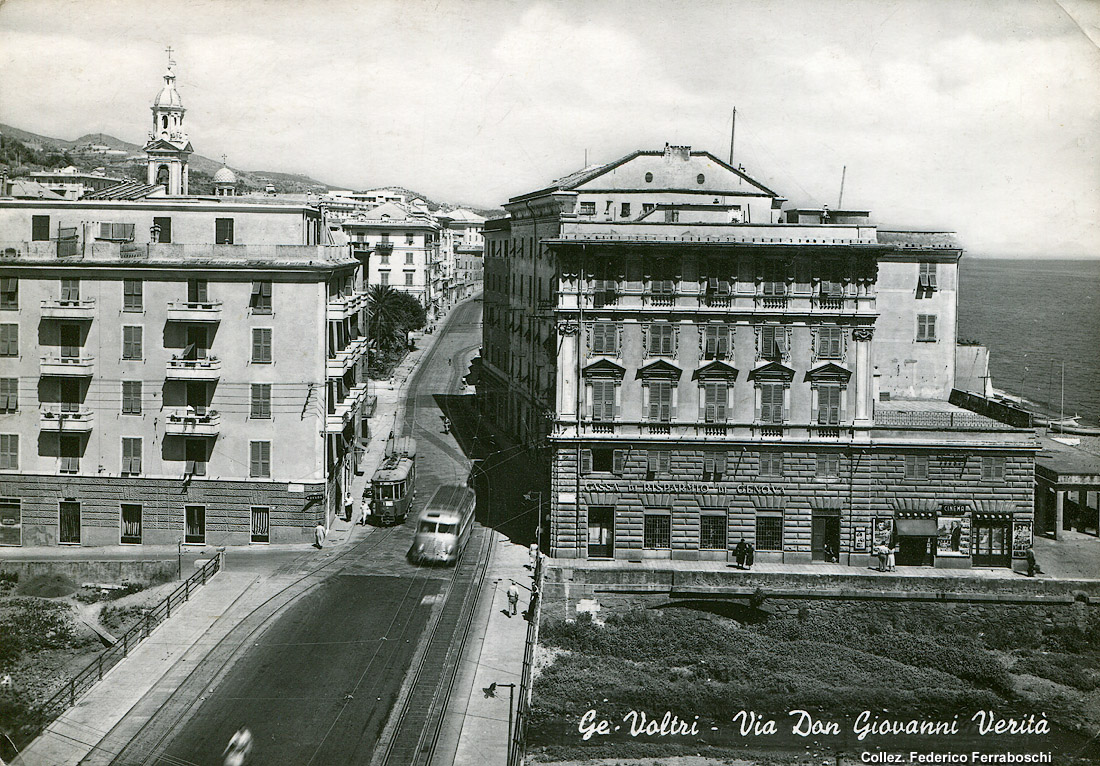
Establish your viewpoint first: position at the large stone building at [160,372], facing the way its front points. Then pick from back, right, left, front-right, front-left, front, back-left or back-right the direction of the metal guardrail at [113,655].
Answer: front

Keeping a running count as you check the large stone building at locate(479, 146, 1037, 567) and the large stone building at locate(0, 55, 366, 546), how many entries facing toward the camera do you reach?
2

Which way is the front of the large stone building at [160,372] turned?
toward the camera

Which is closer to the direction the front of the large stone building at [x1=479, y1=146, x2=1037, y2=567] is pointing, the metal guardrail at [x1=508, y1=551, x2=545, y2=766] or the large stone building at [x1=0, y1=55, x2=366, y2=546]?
the metal guardrail

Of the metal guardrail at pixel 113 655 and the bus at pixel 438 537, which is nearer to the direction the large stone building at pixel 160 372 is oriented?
the metal guardrail

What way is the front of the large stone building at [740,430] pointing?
toward the camera

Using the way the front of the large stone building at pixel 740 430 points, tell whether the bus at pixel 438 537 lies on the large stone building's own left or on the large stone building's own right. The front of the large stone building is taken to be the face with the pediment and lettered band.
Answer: on the large stone building's own right

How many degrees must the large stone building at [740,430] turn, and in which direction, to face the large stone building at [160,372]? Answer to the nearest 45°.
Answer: approximately 90° to its right

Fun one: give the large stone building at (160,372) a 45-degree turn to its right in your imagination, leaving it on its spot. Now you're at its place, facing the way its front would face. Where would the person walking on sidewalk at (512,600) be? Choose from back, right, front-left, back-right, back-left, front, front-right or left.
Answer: left

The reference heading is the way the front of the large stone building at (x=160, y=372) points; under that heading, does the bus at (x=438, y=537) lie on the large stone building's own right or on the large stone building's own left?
on the large stone building's own left

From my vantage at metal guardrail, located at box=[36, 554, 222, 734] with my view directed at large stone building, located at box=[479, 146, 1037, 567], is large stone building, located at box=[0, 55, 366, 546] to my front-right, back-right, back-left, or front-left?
front-left
